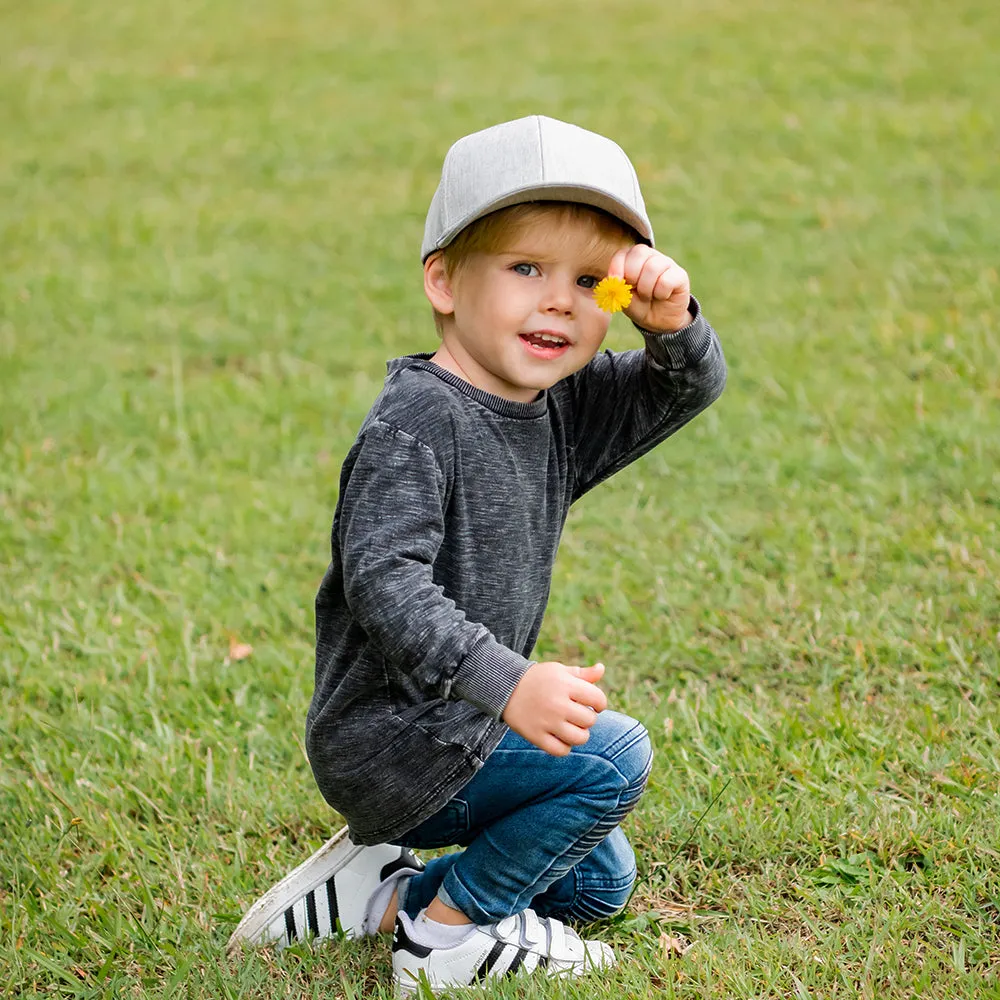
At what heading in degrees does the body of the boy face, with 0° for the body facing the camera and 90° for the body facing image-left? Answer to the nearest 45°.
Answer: approximately 315°
